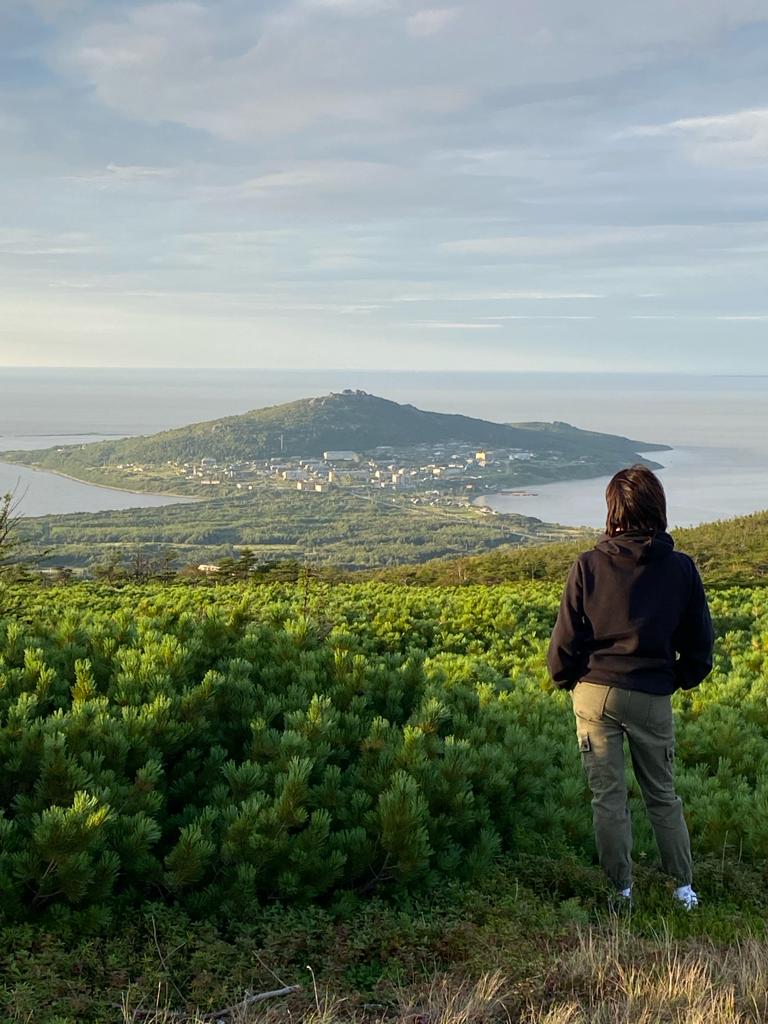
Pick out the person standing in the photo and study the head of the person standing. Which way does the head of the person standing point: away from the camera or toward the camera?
away from the camera

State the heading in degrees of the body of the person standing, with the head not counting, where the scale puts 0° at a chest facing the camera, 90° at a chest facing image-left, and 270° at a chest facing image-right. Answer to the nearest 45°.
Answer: approximately 180°
